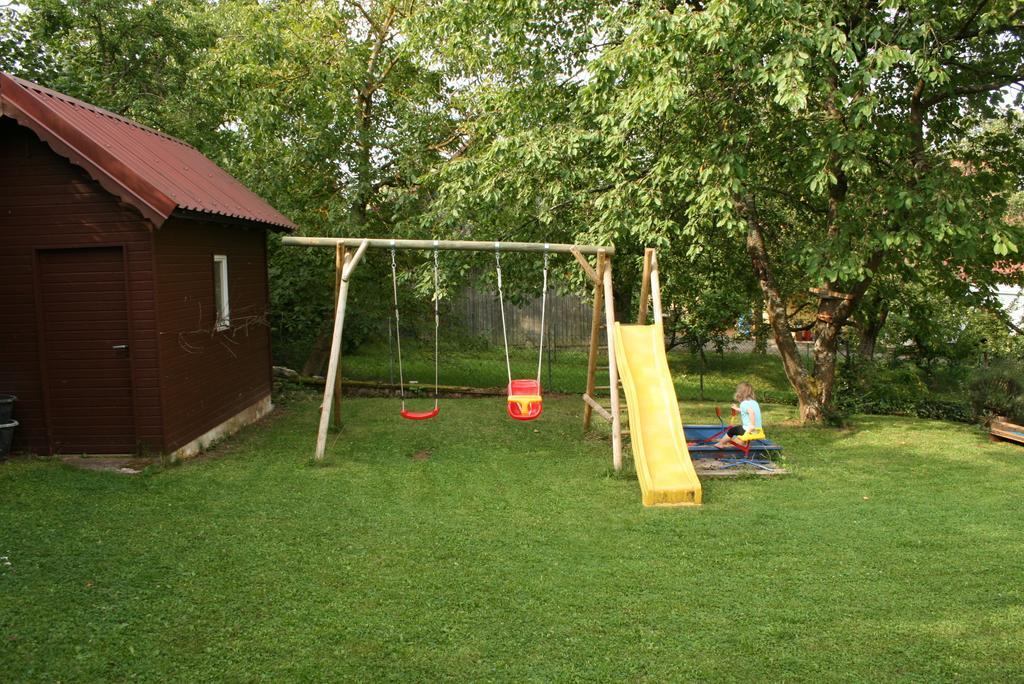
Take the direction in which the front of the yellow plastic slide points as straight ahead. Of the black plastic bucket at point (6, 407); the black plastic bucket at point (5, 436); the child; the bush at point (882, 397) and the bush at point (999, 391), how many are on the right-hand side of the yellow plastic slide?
2

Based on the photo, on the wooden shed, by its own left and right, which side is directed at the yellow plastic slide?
left

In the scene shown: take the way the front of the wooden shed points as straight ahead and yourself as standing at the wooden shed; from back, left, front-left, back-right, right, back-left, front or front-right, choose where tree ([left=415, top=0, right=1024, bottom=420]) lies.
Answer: back-left

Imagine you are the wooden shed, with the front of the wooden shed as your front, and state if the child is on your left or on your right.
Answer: on your left

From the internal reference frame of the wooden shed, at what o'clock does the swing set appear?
The swing set is roughly at 8 o'clock from the wooden shed.

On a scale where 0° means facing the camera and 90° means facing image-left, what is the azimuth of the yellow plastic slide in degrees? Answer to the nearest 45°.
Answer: approximately 0°

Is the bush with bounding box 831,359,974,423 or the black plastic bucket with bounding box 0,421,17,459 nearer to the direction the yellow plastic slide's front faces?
the black plastic bucket

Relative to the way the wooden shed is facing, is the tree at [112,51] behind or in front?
behind
